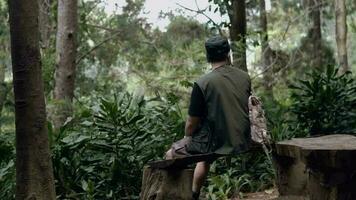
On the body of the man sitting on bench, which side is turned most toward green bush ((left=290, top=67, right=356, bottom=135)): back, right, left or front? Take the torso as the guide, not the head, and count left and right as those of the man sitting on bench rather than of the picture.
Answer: right

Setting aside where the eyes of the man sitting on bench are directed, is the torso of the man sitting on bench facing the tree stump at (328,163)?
no

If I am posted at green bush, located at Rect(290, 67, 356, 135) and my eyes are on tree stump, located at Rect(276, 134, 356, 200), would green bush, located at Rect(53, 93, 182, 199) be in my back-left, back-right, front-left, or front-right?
front-right

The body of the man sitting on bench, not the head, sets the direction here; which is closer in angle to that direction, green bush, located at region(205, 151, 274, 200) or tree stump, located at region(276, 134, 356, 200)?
the green bush

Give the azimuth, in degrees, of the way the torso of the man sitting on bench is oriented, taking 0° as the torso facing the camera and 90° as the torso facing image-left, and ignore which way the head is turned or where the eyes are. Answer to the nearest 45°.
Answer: approximately 135°

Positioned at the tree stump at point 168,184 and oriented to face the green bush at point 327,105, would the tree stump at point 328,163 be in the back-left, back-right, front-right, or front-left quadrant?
front-right

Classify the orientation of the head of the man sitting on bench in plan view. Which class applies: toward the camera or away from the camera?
away from the camera

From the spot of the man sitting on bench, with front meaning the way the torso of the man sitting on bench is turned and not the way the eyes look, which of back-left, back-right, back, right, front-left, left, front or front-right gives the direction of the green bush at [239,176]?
front-right
